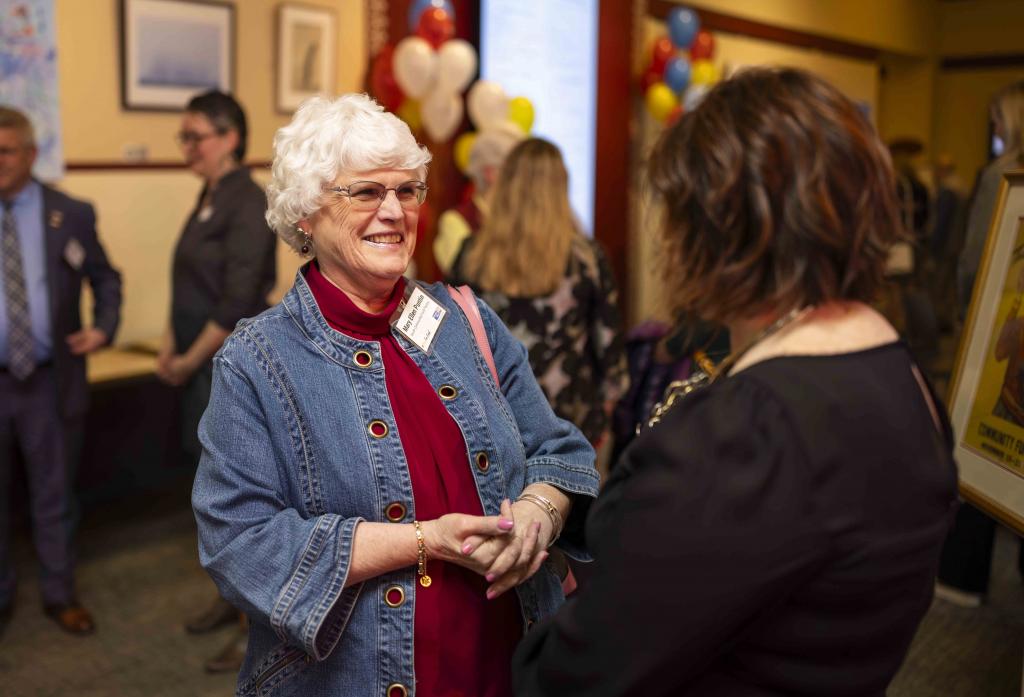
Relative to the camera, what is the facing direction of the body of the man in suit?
toward the camera

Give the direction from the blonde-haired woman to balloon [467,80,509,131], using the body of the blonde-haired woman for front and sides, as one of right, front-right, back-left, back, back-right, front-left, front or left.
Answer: front

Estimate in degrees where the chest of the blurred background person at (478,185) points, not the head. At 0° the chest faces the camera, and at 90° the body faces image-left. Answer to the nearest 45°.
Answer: approximately 0°

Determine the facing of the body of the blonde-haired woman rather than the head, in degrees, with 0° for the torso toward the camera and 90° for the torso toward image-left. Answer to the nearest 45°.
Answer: approximately 180°

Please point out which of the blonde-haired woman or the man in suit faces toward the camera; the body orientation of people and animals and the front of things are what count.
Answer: the man in suit

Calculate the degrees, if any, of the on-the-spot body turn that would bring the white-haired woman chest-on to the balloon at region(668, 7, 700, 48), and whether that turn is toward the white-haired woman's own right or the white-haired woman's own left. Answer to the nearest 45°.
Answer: approximately 135° to the white-haired woman's own left

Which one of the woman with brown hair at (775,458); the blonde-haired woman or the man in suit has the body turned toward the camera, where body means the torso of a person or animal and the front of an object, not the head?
the man in suit

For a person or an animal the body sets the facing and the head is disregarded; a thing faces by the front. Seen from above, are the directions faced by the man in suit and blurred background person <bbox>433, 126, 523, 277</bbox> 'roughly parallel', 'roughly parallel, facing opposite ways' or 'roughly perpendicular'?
roughly parallel

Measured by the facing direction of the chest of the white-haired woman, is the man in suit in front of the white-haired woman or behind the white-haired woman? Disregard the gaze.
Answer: behind

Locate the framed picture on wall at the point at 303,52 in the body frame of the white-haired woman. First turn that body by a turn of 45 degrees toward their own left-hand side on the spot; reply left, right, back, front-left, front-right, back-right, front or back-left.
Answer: left

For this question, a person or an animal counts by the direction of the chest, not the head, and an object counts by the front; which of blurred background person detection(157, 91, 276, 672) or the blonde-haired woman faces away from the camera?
the blonde-haired woman

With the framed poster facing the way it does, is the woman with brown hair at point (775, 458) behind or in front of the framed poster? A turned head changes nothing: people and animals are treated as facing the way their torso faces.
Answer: in front

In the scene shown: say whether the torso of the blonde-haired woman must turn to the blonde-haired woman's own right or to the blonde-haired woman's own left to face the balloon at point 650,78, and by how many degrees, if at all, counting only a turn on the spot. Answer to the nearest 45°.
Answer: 0° — they already face it

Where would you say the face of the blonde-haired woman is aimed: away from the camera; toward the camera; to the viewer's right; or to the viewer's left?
away from the camera

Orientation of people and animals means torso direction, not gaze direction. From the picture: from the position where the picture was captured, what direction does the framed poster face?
facing the viewer and to the left of the viewer
